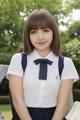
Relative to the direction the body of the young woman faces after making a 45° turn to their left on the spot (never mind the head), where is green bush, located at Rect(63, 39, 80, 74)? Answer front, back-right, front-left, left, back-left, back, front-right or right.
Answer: back-left

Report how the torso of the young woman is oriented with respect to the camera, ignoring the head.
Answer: toward the camera

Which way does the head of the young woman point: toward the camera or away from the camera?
toward the camera
